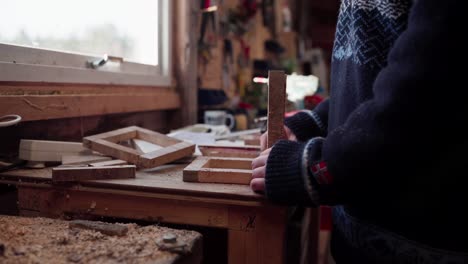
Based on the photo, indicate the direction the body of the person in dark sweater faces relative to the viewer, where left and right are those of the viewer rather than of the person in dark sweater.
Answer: facing to the left of the viewer

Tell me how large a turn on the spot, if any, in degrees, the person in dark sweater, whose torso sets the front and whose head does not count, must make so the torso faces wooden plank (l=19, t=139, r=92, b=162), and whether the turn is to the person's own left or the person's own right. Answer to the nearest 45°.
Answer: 0° — they already face it

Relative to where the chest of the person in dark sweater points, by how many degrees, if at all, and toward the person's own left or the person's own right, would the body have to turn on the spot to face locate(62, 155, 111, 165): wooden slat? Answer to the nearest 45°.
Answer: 0° — they already face it

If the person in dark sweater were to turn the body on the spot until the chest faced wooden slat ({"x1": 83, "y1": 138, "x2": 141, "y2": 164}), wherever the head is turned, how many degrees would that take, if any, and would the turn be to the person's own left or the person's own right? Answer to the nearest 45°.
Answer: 0° — they already face it
